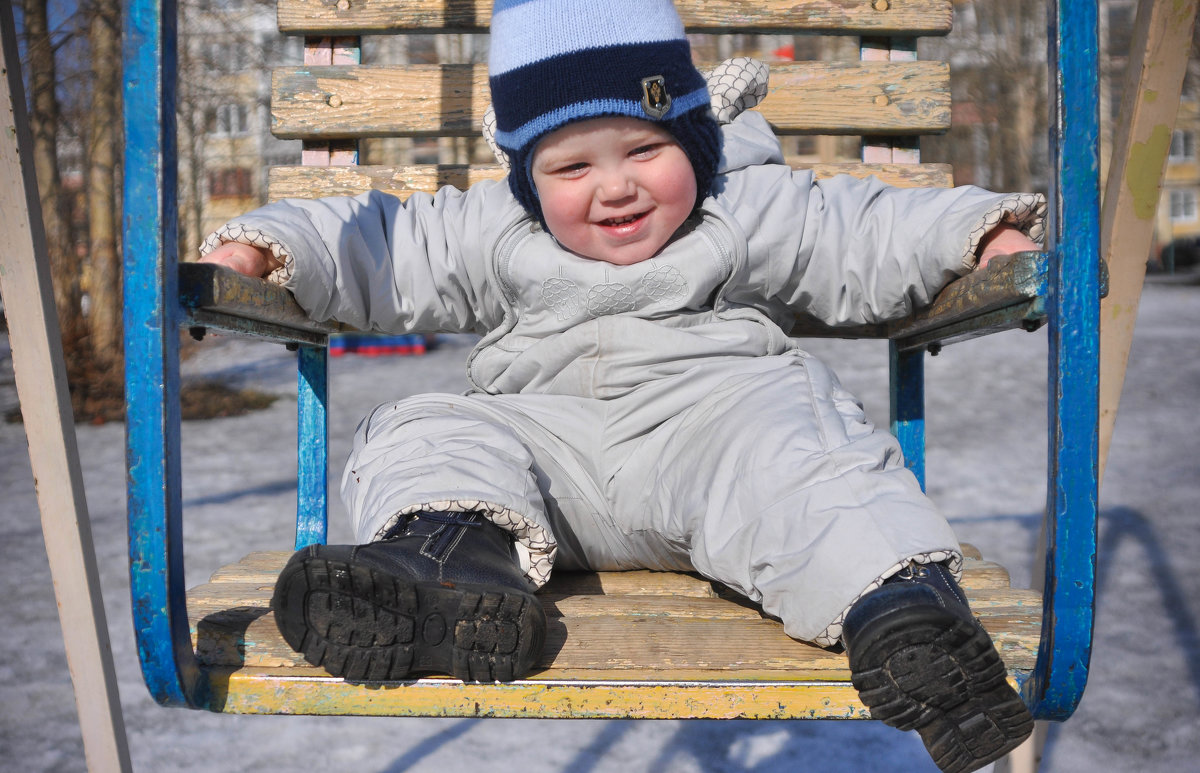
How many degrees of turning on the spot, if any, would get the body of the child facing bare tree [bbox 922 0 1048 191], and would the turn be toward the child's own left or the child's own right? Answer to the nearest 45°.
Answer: approximately 180°

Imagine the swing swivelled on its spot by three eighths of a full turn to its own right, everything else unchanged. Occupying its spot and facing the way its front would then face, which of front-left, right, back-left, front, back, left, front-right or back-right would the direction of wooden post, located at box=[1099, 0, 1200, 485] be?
right

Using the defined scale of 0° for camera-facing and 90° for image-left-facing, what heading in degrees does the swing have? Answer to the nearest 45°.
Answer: approximately 0°

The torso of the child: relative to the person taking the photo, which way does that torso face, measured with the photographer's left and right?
facing the viewer
